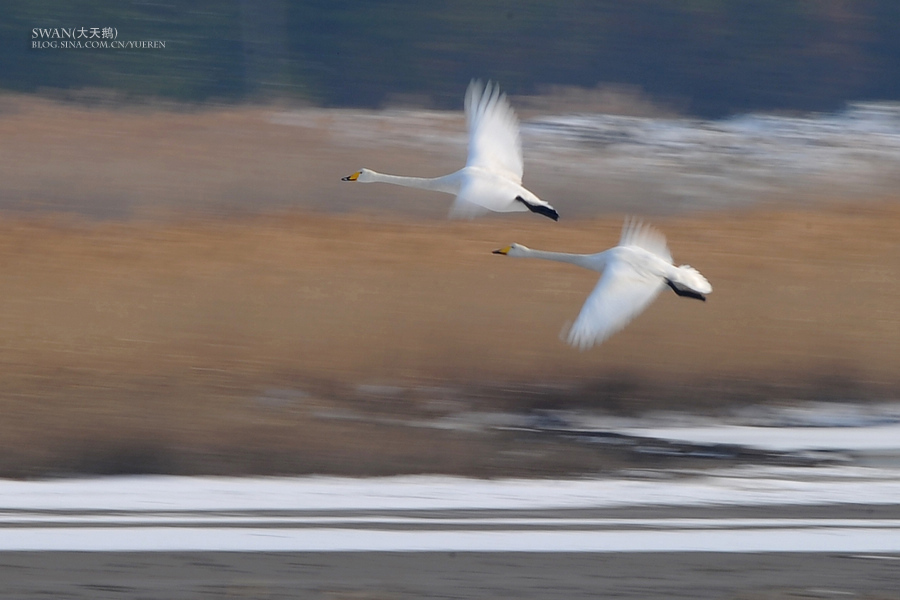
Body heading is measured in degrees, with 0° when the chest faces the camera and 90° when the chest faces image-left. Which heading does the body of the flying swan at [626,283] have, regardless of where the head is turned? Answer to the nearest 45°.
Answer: approximately 90°

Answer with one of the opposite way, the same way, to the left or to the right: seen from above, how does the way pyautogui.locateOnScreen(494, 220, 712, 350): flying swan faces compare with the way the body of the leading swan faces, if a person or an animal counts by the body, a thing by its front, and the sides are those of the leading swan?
the same way

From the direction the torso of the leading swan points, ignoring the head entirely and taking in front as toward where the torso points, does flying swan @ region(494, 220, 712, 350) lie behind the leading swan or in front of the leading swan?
behind

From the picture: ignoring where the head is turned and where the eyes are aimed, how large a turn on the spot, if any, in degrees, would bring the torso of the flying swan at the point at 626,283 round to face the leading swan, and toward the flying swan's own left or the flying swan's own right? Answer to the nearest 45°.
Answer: approximately 45° to the flying swan's own right

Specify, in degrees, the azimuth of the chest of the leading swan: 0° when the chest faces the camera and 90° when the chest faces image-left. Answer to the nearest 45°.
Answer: approximately 90°

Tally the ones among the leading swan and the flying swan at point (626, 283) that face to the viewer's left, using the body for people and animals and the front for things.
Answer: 2
